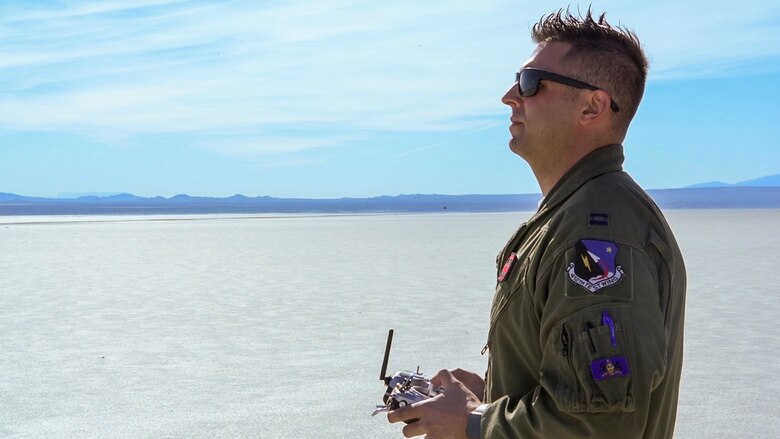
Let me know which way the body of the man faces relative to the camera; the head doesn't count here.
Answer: to the viewer's left

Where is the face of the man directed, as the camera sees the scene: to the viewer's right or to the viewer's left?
to the viewer's left
